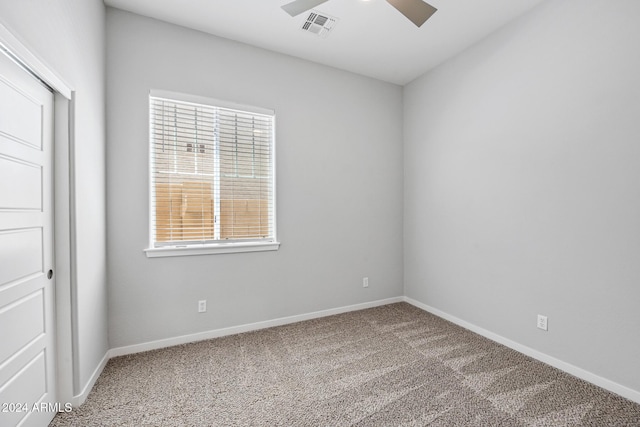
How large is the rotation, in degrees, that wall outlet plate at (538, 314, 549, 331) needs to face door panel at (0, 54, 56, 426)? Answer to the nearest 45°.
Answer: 0° — it already faces it

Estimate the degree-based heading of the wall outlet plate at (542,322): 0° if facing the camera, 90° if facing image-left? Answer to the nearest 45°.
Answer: approximately 45°
